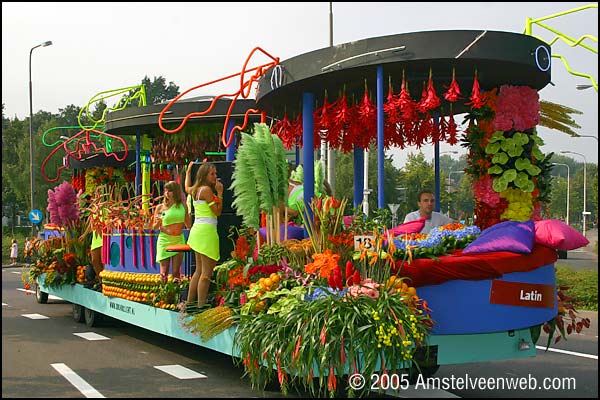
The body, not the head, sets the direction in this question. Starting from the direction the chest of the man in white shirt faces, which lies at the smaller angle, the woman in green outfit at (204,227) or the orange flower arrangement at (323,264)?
the orange flower arrangement

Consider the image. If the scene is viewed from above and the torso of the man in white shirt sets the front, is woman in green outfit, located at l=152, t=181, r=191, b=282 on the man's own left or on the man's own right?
on the man's own right

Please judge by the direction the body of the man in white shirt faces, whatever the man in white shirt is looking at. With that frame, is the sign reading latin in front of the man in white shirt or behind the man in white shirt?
in front

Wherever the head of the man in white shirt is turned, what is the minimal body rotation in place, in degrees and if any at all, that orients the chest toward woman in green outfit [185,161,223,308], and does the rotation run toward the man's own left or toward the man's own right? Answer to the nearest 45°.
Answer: approximately 45° to the man's own right

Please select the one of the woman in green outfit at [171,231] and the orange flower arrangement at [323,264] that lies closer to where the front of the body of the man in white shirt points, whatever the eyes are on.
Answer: the orange flower arrangement

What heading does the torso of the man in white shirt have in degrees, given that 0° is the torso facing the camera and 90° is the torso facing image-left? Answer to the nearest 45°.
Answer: approximately 0°

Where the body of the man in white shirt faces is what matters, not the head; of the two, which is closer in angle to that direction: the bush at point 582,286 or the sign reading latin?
the sign reading latin
